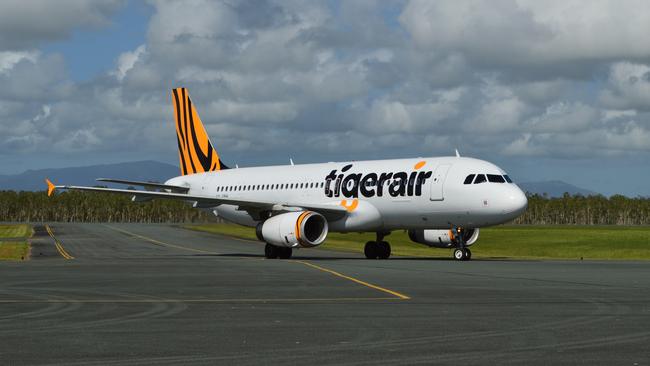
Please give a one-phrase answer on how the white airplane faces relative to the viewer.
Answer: facing the viewer and to the right of the viewer
